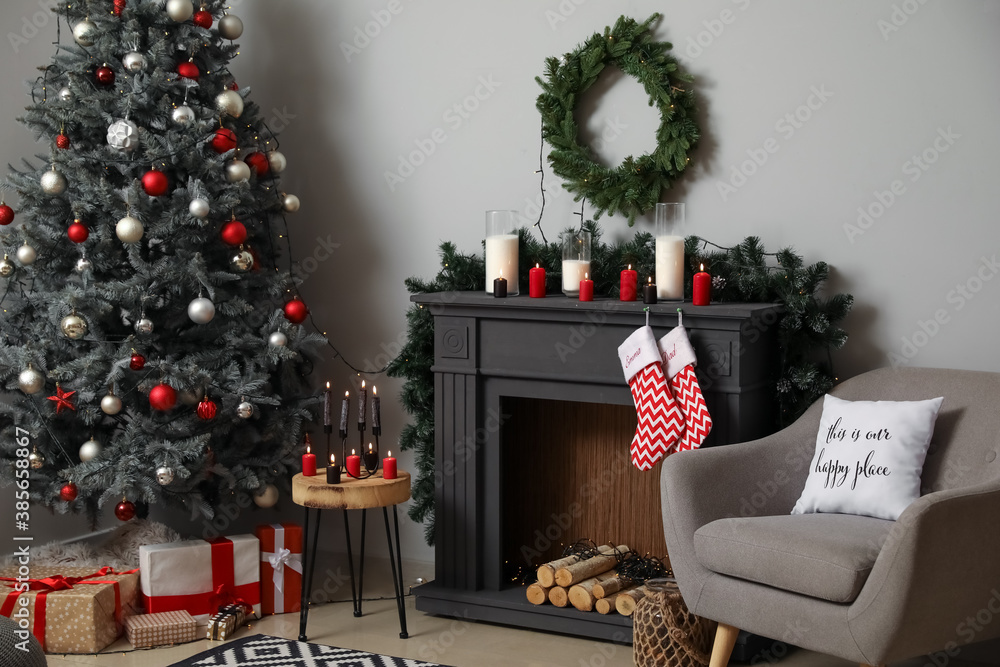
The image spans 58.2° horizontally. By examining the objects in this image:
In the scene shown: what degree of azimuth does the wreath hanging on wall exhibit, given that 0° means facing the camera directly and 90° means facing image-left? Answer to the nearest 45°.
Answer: approximately 45°

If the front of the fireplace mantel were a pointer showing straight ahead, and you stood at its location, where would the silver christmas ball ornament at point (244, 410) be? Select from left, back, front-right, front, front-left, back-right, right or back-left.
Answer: front-right

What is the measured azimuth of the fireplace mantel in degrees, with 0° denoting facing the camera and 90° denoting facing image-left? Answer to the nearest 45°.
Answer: approximately 45°

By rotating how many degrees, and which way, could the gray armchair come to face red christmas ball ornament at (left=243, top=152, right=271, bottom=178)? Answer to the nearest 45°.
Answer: approximately 45° to its right

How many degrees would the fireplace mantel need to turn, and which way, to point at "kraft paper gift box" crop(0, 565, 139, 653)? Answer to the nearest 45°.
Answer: approximately 45° to its right
